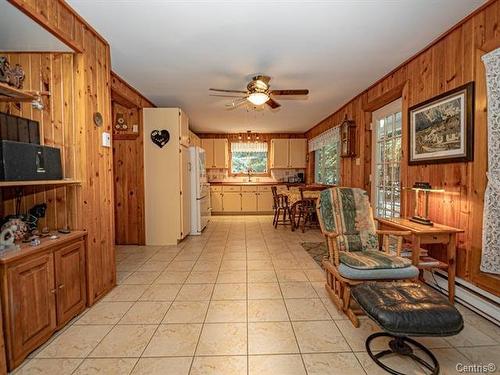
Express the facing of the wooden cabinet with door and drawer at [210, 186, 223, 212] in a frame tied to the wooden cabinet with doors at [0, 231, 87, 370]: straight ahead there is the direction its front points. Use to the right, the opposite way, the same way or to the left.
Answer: to the right

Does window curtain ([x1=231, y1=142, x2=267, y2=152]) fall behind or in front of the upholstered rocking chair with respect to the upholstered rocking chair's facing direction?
behind

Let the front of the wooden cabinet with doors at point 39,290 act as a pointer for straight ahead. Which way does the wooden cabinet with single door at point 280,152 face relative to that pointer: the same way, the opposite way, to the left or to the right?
to the right

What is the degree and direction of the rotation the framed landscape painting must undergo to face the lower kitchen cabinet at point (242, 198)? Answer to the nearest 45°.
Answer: approximately 90° to its right

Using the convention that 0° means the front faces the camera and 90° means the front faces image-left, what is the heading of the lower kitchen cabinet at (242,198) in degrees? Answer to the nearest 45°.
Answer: approximately 0°

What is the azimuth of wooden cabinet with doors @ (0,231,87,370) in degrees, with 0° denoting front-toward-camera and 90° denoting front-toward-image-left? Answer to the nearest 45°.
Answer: approximately 315°

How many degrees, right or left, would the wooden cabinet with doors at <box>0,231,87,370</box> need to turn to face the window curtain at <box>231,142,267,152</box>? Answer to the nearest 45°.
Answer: approximately 90° to its left

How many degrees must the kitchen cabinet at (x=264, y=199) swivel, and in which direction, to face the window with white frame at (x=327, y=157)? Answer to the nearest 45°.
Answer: approximately 45° to its left

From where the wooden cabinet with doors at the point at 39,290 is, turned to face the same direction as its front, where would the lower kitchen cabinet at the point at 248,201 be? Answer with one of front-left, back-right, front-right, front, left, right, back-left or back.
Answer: left
